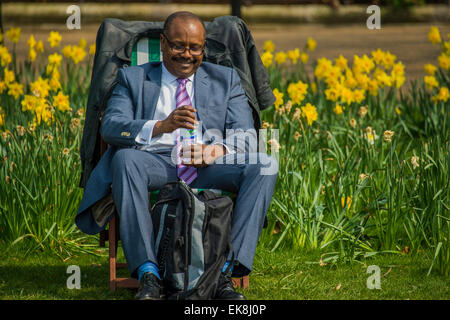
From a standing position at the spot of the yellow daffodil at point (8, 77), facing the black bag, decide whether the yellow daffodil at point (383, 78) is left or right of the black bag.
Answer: left

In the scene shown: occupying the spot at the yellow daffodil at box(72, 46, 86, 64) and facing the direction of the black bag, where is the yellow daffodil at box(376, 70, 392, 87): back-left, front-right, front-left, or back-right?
front-left

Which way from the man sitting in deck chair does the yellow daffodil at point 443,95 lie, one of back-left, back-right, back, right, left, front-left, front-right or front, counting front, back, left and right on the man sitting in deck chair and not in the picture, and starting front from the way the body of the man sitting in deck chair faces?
back-left

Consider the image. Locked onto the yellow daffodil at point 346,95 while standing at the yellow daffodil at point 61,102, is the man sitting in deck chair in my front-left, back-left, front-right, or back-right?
front-right

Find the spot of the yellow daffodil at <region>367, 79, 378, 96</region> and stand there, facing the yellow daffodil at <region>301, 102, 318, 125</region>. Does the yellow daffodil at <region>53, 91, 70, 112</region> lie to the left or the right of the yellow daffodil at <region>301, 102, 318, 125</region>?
right

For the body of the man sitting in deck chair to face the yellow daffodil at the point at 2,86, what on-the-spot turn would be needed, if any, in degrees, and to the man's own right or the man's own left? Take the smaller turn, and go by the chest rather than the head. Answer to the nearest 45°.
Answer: approximately 135° to the man's own right

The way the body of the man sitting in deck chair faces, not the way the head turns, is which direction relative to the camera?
toward the camera

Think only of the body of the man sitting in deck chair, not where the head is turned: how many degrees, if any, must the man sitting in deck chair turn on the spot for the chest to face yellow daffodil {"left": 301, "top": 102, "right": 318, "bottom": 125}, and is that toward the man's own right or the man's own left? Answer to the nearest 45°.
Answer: approximately 135° to the man's own left

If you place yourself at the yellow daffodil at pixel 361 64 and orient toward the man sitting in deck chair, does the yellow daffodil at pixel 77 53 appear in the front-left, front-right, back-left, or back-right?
front-right

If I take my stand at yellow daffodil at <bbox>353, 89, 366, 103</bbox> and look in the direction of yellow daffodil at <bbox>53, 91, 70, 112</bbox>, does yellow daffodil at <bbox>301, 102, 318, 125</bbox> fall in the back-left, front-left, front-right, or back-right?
front-left

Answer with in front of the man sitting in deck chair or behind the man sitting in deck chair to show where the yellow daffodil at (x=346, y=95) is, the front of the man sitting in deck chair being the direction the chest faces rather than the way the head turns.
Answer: behind

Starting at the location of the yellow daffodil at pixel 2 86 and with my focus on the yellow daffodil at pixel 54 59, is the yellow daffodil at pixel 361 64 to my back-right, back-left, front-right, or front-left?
front-right

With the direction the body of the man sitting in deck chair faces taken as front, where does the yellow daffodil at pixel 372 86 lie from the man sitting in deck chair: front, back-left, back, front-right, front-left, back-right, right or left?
back-left

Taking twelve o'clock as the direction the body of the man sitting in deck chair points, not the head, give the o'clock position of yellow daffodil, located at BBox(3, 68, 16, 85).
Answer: The yellow daffodil is roughly at 5 o'clock from the man sitting in deck chair.
